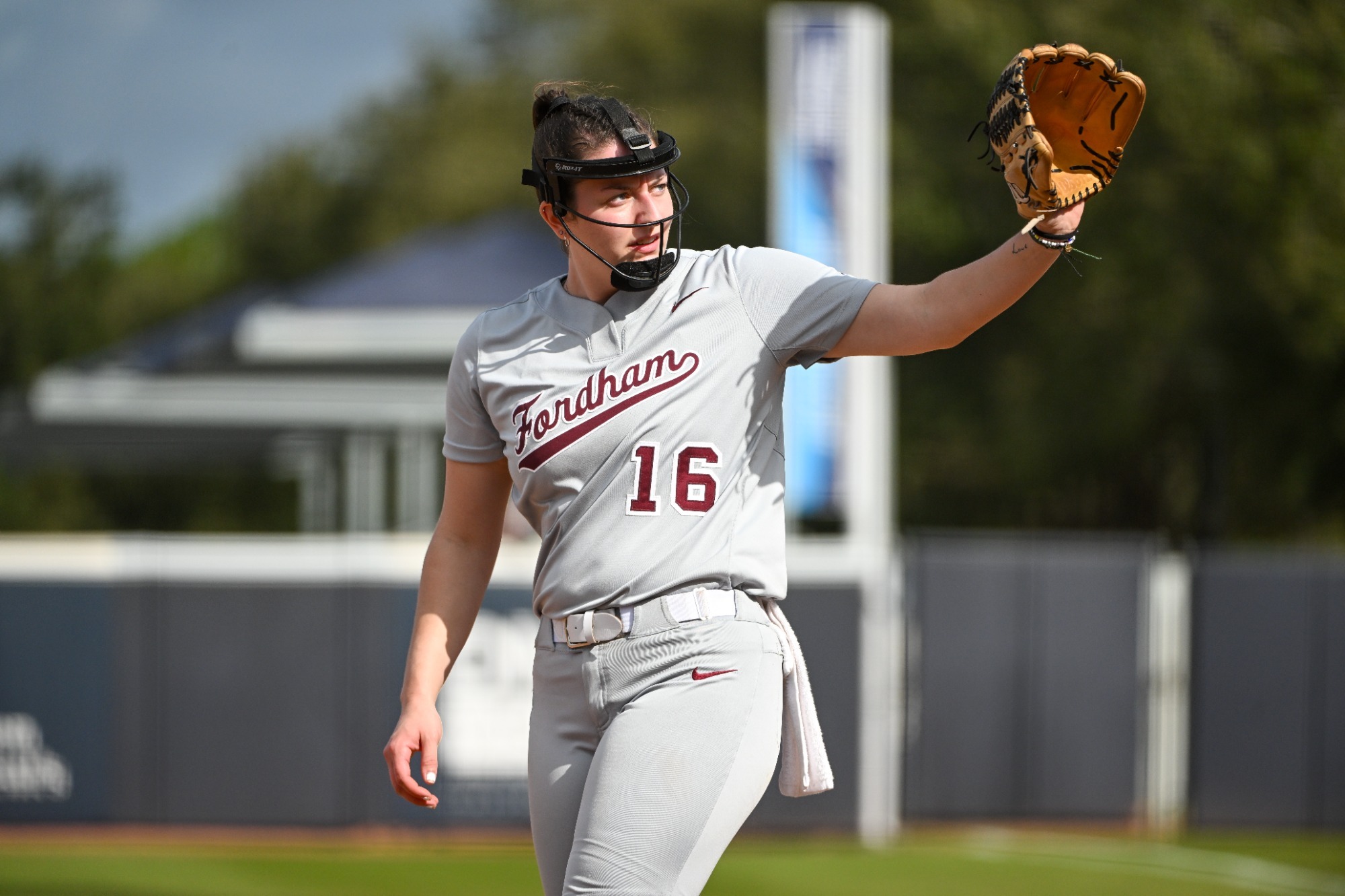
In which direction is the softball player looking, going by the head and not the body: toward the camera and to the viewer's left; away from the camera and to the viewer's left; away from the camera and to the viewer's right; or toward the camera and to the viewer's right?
toward the camera and to the viewer's right

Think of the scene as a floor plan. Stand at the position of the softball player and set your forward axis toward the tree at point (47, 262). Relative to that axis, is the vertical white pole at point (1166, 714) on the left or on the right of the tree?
right

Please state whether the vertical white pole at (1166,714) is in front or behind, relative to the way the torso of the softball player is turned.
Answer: behind

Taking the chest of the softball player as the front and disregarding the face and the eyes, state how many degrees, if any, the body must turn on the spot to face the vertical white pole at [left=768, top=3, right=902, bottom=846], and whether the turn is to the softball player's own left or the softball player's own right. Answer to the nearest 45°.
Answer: approximately 135° to the softball player's own right

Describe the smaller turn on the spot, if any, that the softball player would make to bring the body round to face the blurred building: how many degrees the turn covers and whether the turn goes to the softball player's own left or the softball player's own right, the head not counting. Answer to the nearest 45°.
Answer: approximately 135° to the softball player's own right

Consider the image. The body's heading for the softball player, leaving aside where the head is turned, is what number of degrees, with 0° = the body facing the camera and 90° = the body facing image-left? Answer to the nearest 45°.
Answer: approximately 45°

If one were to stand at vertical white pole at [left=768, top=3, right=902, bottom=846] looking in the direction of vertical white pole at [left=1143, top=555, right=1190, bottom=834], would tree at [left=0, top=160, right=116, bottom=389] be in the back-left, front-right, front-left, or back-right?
back-left

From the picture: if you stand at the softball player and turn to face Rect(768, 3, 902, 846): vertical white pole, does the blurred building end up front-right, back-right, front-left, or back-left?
front-left
